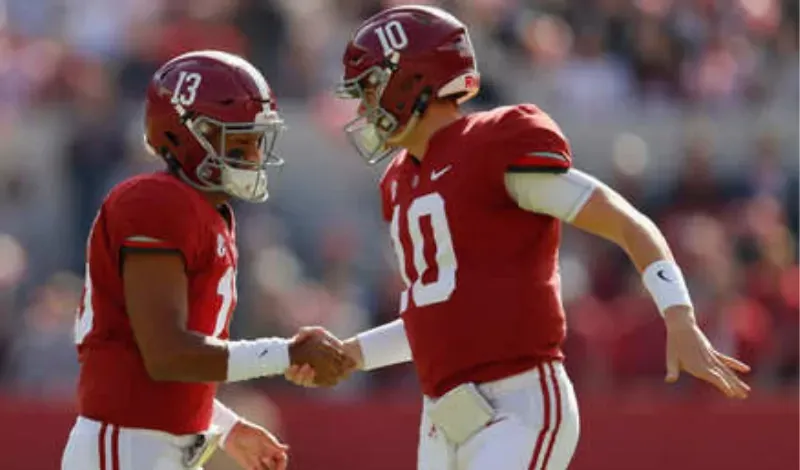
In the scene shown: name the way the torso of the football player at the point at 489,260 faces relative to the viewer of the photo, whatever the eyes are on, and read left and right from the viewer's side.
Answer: facing the viewer and to the left of the viewer

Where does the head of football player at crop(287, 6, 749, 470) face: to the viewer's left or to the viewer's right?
to the viewer's left

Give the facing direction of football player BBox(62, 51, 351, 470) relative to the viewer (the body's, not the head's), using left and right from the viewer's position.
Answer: facing to the right of the viewer

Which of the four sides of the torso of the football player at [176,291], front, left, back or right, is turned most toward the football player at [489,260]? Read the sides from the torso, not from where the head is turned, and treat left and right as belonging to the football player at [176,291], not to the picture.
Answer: front

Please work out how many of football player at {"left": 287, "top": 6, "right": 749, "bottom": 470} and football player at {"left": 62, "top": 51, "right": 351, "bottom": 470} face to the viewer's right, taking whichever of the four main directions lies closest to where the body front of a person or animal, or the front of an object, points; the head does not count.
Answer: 1

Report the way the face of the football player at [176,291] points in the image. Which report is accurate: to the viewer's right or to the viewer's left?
to the viewer's right
